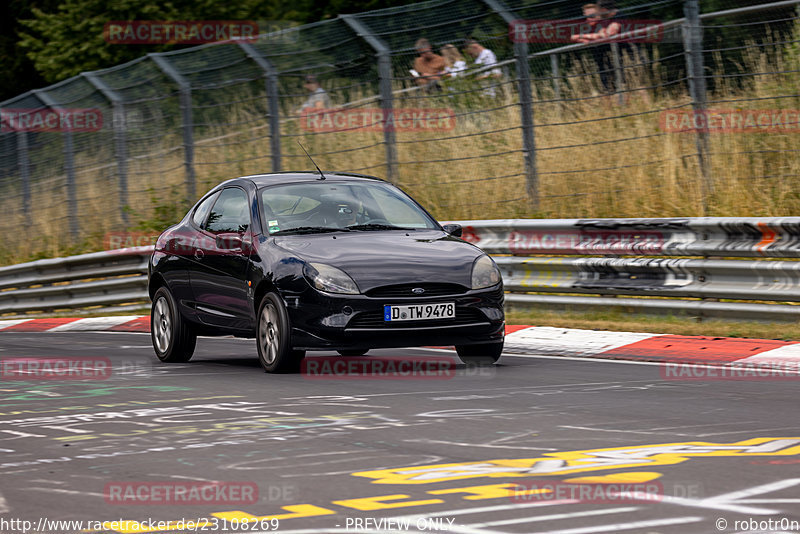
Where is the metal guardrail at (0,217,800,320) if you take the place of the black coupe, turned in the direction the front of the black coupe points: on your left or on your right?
on your left

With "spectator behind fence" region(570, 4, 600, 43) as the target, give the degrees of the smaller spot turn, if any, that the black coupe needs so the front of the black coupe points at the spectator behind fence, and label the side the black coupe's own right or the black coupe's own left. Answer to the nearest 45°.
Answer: approximately 90° to the black coupe's own left

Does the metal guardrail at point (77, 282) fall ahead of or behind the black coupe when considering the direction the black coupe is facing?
behind

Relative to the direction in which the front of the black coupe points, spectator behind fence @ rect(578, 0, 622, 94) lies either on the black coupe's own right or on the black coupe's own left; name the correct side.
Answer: on the black coupe's own left

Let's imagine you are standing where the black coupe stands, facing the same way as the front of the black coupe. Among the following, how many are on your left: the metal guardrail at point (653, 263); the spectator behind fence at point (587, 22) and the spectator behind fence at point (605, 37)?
3

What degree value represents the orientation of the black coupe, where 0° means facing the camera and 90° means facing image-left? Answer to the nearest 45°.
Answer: approximately 315°
